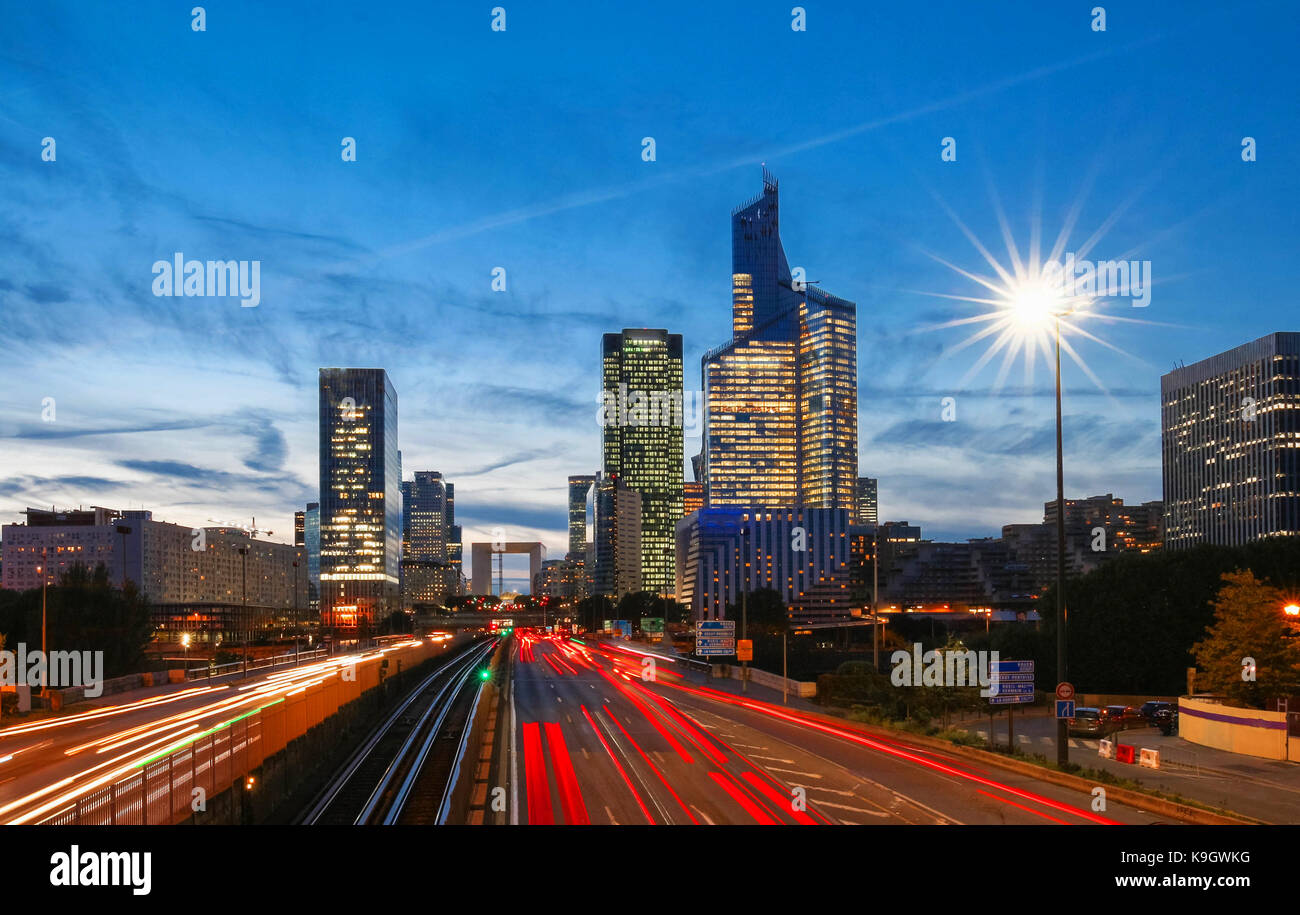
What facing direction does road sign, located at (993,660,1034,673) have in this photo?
toward the camera

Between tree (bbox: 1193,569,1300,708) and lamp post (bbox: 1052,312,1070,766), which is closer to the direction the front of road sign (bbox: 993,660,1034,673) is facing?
the lamp post

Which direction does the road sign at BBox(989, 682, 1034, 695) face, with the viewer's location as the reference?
facing the viewer

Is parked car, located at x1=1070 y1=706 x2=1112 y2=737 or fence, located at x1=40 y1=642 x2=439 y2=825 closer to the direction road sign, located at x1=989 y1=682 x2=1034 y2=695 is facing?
the fence

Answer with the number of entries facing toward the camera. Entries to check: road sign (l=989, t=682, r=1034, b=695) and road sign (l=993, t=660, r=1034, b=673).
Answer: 2

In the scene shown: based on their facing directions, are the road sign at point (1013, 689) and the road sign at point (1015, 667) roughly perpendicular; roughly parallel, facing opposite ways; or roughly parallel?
roughly parallel

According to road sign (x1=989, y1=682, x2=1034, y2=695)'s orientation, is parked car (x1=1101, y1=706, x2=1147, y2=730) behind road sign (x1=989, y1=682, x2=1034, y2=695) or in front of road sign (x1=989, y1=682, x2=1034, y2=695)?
behind

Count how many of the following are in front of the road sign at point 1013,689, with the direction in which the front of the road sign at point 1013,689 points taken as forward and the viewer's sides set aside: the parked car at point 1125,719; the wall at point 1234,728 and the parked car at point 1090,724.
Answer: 0

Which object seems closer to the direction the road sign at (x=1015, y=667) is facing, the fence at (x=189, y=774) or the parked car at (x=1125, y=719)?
the fence
